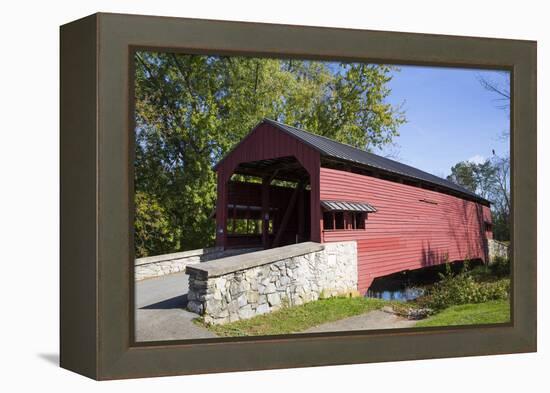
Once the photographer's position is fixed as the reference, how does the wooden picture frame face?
facing the viewer and to the right of the viewer
